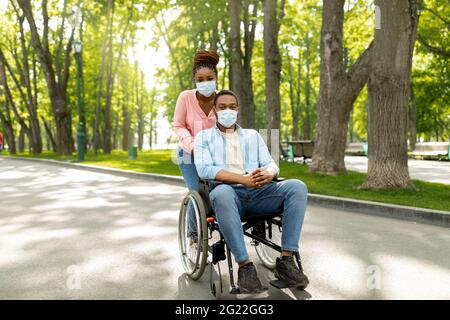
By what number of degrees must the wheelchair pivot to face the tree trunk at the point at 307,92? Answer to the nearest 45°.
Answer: approximately 135° to its left

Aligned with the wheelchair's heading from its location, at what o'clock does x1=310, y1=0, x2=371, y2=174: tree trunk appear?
The tree trunk is roughly at 8 o'clock from the wheelchair.

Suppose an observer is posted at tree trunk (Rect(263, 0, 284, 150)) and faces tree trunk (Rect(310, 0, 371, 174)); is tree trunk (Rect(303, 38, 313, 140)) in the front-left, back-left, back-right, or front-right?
back-left

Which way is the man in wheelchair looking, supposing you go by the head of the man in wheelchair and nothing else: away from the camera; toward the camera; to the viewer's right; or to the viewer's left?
toward the camera

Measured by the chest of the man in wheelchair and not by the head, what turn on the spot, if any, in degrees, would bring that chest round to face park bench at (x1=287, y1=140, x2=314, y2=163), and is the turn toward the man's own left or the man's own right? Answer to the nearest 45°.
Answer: approximately 135° to the man's own left

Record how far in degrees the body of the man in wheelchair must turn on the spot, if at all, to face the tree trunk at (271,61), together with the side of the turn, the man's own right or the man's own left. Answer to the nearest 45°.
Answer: approximately 135° to the man's own left

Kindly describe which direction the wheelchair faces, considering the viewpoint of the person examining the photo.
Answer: facing the viewer and to the right of the viewer

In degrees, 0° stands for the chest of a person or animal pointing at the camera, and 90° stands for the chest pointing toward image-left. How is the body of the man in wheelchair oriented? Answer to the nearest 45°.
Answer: approximately 315°

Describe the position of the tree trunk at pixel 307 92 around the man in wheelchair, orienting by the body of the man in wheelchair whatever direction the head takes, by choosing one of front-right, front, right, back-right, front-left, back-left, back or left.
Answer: back-left
